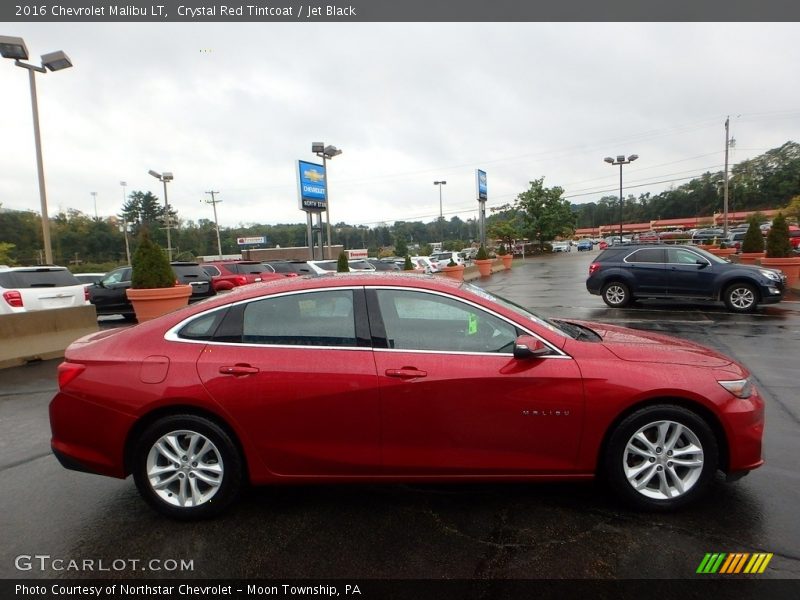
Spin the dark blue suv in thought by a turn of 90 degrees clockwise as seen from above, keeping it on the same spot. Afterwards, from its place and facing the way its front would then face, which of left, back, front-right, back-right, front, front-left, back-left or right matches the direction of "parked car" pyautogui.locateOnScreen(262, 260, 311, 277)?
right

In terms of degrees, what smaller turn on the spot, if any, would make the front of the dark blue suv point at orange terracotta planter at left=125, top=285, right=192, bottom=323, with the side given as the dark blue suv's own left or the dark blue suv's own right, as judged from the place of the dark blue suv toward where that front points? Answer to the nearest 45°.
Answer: approximately 135° to the dark blue suv's own right

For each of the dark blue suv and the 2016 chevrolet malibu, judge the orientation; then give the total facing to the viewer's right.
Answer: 2

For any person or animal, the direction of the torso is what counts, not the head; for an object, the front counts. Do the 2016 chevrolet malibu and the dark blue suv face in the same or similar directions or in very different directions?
same or similar directions

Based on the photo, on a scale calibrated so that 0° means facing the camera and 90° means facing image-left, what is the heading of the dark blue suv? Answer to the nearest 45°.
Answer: approximately 270°

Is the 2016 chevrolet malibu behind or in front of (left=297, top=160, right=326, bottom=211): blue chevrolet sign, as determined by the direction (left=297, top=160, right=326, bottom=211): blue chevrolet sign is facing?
in front

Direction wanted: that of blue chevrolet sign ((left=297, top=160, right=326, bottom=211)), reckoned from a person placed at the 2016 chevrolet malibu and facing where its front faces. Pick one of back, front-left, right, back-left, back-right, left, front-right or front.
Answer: left

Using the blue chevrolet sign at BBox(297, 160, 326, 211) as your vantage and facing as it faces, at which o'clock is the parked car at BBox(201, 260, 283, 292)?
The parked car is roughly at 2 o'clock from the blue chevrolet sign.

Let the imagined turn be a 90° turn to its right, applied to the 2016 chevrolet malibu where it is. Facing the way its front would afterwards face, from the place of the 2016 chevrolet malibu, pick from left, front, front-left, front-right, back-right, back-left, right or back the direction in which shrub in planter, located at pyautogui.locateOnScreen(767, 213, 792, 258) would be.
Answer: back-left

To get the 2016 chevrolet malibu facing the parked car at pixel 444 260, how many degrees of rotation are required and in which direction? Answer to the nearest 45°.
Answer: approximately 90° to its left

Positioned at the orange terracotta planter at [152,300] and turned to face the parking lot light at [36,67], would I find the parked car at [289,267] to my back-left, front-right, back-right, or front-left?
front-right

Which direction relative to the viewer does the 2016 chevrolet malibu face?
to the viewer's right

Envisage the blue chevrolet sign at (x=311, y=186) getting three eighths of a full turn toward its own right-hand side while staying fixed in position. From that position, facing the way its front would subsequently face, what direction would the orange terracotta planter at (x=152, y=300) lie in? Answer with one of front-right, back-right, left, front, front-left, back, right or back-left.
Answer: left

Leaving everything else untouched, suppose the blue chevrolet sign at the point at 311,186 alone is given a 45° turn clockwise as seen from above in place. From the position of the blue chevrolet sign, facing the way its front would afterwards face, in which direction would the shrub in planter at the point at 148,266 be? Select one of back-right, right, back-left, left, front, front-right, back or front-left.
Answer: front
